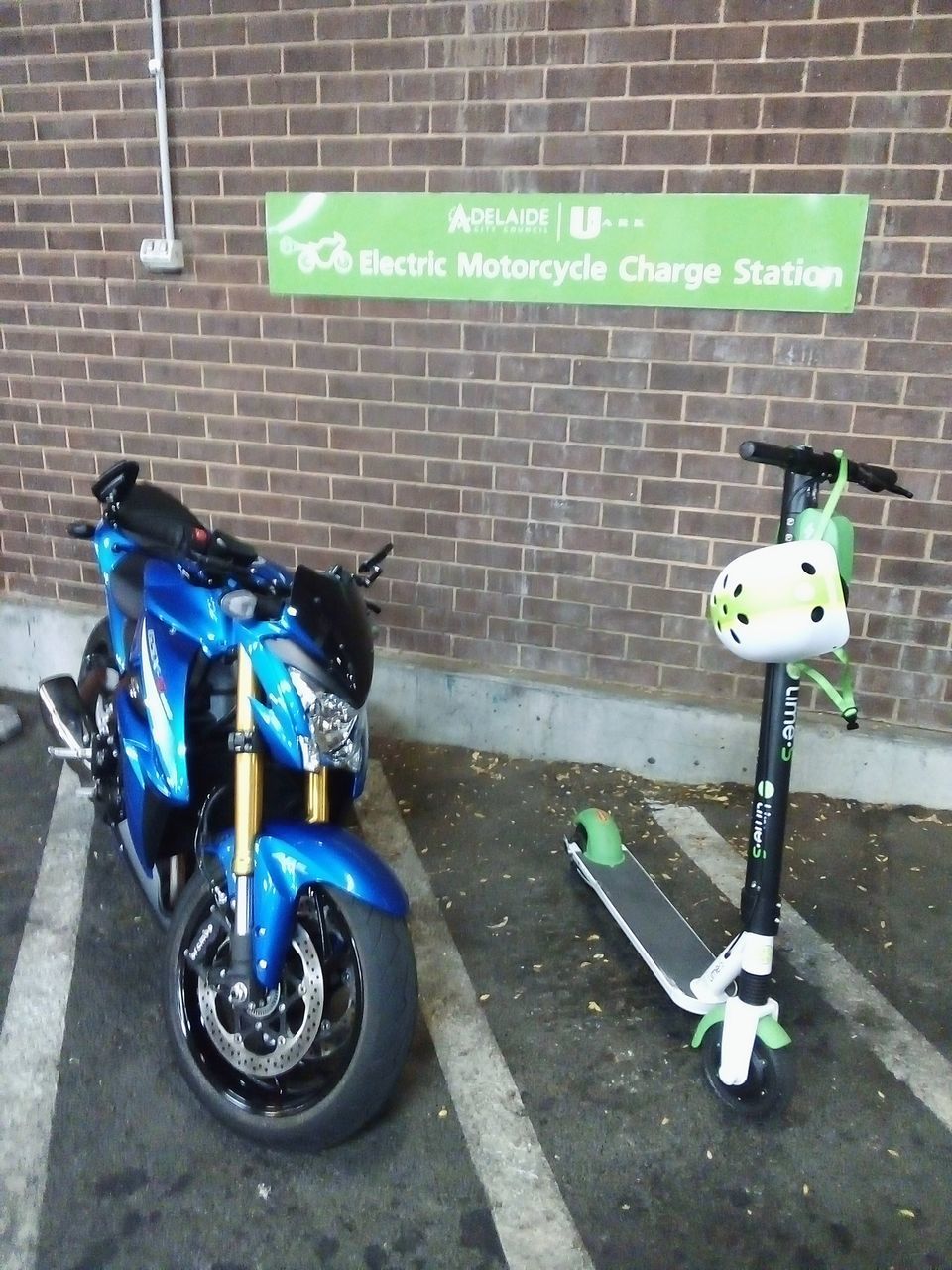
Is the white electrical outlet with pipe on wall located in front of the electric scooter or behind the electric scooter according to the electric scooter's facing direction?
behind

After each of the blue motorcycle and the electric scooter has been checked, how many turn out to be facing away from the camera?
0

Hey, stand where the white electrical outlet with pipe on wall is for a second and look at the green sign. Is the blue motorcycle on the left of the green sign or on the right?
right

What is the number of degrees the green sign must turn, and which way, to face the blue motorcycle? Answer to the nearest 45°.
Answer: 0° — it already faces it

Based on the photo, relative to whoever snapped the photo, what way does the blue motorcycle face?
facing the viewer and to the right of the viewer

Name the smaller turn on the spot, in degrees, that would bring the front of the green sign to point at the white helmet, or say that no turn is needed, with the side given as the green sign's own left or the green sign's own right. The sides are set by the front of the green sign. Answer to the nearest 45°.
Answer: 0° — it already faces it

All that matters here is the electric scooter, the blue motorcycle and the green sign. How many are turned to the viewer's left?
0

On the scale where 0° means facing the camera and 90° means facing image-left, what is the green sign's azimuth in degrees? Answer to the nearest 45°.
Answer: approximately 0°

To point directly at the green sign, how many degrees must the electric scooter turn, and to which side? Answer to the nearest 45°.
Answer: approximately 180°

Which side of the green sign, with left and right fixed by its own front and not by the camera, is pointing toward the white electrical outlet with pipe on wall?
right

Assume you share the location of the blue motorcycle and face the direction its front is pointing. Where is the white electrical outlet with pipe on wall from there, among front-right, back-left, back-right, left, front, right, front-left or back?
back-left
